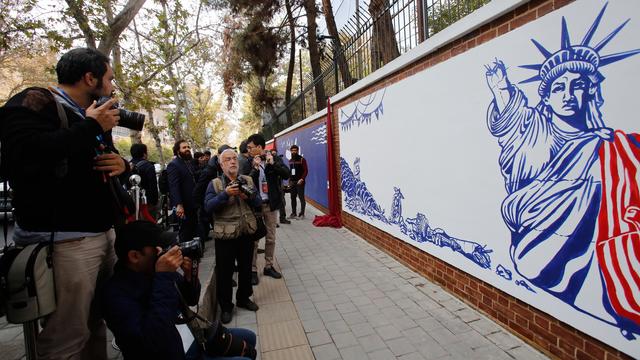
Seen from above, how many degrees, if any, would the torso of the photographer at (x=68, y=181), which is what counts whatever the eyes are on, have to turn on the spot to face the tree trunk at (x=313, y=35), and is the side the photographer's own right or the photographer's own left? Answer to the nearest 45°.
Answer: approximately 45° to the photographer's own left

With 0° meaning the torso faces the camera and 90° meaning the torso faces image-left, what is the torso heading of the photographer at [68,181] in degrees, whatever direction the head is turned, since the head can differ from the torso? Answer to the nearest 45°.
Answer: approximately 270°

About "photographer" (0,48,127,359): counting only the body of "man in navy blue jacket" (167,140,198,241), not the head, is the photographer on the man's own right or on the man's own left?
on the man's own right

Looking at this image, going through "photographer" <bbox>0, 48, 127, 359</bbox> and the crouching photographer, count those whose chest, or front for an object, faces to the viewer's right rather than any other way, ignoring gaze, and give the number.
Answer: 2

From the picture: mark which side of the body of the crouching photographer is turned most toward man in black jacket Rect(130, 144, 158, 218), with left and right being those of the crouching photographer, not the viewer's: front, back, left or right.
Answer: left

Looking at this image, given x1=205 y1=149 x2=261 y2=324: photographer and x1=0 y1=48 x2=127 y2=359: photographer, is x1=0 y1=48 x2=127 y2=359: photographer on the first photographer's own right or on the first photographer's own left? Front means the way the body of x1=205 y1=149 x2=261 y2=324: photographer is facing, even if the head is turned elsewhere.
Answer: on the first photographer's own right

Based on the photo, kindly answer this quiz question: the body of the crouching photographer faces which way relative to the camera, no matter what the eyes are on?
to the viewer's right

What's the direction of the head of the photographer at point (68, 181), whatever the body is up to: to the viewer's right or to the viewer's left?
to the viewer's right
